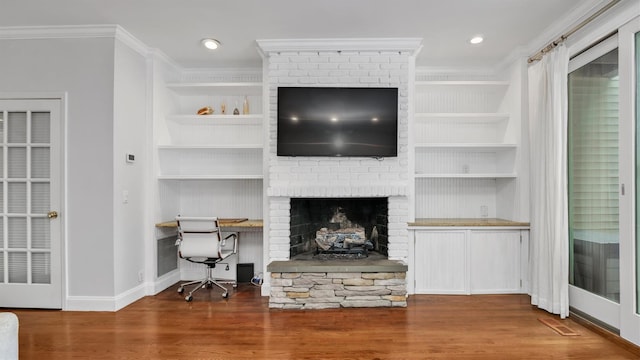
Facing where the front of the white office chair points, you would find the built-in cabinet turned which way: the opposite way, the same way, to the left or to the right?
the opposite way

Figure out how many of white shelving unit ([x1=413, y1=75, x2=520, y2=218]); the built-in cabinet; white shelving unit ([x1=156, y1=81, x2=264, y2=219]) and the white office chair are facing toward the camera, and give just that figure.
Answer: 3

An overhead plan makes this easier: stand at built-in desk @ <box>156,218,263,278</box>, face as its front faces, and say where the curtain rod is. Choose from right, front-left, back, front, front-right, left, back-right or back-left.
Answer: front-left

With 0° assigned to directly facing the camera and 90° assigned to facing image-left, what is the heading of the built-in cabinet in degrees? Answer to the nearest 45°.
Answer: approximately 0°

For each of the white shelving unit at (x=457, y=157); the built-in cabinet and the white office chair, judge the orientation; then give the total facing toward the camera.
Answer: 2

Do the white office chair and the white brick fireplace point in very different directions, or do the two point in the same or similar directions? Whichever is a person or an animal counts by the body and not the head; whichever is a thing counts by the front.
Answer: very different directions

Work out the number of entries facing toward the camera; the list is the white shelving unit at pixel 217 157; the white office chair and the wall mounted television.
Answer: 2

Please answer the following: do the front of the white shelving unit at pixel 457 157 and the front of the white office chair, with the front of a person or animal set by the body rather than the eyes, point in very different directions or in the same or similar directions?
very different directions

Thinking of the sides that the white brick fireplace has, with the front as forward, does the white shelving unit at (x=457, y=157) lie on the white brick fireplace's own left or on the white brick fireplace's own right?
on the white brick fireplace's own left
